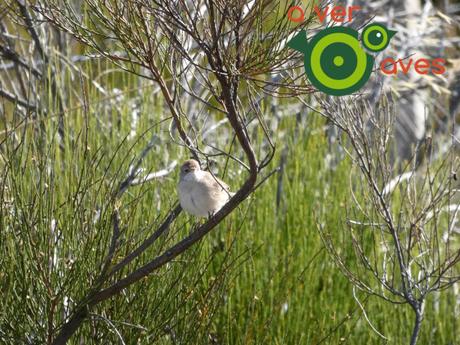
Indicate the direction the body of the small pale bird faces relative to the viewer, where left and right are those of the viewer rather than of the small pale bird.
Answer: facing the viewer and to the left of the viewer
